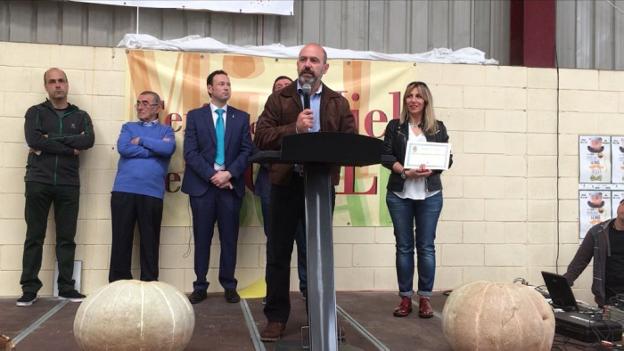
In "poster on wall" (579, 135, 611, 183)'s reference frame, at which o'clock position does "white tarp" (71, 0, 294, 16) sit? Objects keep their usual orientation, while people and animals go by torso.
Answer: The white tarp is roughly at 2 o'clock from the poster on wall.

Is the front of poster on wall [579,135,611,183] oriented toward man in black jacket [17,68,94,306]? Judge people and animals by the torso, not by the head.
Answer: no

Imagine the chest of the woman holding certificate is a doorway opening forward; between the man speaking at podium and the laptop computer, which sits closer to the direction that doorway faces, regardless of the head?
the man speaking at podium

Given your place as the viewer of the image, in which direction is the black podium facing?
facing the viewer

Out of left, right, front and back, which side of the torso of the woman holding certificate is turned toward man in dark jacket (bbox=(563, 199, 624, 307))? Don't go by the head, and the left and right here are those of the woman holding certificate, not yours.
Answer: left

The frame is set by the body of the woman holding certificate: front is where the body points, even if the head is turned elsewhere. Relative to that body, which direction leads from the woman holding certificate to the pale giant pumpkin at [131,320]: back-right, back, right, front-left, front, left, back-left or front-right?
front-right

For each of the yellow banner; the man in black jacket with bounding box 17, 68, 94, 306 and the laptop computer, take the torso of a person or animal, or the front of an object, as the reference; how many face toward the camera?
2

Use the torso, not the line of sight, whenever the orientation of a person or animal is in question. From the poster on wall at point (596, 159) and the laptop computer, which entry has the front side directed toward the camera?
the poster on wall

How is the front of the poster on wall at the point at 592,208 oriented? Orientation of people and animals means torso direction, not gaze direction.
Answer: toward the camera

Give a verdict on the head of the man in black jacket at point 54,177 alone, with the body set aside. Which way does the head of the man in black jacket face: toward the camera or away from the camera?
toward the camera

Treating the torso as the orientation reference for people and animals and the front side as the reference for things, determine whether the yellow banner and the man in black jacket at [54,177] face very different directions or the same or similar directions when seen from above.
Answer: same or similar directions

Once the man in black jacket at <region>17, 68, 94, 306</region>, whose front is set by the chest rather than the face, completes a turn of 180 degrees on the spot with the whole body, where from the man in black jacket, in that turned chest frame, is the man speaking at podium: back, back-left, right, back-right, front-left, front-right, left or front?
back-right

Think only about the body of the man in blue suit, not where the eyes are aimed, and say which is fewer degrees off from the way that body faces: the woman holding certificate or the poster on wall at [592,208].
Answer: the woman holding certificate

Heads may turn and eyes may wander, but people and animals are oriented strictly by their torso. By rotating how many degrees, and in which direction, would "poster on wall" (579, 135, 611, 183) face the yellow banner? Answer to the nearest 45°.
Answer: approximately 45° to its right

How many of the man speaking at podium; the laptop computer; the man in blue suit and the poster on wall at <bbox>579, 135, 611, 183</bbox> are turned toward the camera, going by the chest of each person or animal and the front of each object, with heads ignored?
3

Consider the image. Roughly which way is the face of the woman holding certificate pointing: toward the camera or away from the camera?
toward the camera

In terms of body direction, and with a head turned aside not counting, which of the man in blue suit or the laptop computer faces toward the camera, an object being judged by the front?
the man in blue suit

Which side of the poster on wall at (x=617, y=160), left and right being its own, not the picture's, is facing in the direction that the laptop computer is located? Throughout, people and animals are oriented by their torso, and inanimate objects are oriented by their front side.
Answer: front

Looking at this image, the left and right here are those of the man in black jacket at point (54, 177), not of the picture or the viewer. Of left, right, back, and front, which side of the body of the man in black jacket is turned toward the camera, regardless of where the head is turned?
front

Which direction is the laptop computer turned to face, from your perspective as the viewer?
facing away from the viewer and to the right of the viewer

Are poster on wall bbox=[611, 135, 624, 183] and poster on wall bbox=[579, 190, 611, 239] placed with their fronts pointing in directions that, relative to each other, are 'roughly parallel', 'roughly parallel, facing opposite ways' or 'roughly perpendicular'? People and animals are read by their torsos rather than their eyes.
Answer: roughly parallel
